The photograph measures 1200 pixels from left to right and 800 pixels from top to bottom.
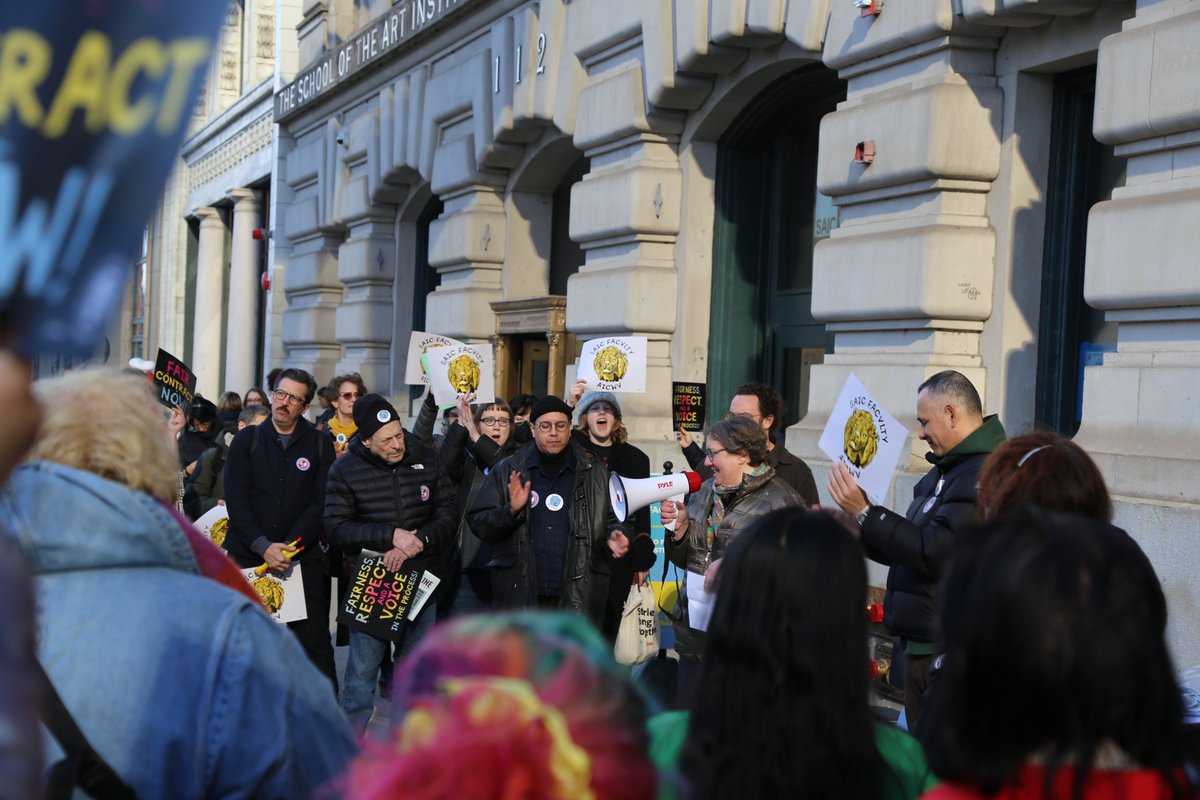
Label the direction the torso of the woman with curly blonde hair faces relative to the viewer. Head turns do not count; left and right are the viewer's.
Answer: facing away from the viewer and to the right of the viewer

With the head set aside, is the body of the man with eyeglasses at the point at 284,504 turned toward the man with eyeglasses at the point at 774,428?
no

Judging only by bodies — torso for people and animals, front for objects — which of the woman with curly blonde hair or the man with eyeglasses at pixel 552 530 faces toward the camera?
the man with eyeglasses

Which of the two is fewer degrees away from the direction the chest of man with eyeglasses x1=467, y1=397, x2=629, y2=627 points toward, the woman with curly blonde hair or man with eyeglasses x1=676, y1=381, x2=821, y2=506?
the woman with curly blonde hair

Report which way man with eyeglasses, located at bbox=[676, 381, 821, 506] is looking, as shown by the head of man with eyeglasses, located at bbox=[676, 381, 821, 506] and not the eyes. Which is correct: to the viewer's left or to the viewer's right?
to the viewer's left

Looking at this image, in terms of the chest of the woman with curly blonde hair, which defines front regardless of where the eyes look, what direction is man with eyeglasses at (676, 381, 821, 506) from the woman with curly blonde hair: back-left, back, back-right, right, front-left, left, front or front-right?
front

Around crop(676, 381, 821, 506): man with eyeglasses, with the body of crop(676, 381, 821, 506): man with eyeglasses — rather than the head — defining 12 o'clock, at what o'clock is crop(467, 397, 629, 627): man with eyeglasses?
crop(467, 397, 629, 627): man with eyeglasses is roughly at 1 o'clock from crop(676, 381, 821, 506): man with eyeglasses.

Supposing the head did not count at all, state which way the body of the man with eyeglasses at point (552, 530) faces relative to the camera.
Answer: toward the camera

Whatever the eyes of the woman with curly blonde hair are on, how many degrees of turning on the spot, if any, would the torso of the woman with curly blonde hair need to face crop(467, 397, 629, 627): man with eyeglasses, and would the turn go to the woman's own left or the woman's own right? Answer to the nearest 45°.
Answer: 0° — they already face them

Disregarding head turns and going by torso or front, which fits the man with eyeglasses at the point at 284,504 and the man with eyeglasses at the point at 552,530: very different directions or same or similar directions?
same or similar directions

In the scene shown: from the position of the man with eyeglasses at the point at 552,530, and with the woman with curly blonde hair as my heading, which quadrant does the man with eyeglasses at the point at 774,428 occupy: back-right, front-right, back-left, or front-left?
back-left

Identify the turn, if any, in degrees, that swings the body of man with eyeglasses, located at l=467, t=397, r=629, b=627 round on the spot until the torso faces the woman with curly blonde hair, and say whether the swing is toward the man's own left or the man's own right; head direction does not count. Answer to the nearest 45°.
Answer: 0° — they already face them

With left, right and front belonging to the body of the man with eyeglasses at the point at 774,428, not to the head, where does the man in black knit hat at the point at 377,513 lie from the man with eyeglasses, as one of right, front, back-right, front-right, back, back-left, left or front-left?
front-right

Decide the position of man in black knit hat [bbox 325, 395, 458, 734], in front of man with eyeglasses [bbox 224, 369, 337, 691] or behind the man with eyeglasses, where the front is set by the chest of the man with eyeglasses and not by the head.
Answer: in front

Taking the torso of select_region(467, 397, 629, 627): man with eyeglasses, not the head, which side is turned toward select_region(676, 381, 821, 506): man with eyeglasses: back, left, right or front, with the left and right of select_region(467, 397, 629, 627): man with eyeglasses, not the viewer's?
left

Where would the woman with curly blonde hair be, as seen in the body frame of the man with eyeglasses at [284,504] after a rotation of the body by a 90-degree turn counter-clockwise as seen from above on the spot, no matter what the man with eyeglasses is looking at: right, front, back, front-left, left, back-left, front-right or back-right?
right

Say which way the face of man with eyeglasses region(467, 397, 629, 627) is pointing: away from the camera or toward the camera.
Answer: toward the camera

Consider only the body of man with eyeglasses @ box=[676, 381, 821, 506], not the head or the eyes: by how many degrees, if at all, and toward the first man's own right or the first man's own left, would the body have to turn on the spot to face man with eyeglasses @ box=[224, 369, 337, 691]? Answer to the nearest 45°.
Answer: approximately 45° to the first man's own right
